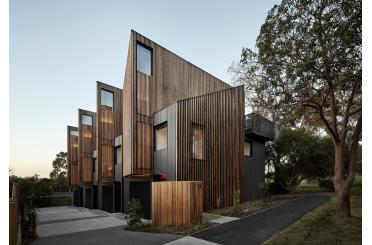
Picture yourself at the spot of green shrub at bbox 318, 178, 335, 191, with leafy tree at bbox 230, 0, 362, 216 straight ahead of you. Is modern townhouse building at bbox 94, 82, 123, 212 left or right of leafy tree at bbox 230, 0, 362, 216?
right

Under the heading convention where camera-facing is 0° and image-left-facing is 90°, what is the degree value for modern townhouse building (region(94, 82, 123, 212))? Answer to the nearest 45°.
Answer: approximately 45°

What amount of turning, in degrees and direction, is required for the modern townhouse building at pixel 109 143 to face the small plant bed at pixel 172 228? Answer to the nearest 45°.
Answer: approximately 45° to its left

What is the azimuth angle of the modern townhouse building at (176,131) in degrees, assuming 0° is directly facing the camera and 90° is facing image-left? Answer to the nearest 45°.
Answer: approximately 45°

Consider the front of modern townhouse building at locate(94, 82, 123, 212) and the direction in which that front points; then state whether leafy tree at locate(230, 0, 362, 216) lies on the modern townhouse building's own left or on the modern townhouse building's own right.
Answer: on the modern townhouse building's own left

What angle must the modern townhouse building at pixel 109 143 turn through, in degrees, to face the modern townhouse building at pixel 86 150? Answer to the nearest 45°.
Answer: approximately 135° to its right
